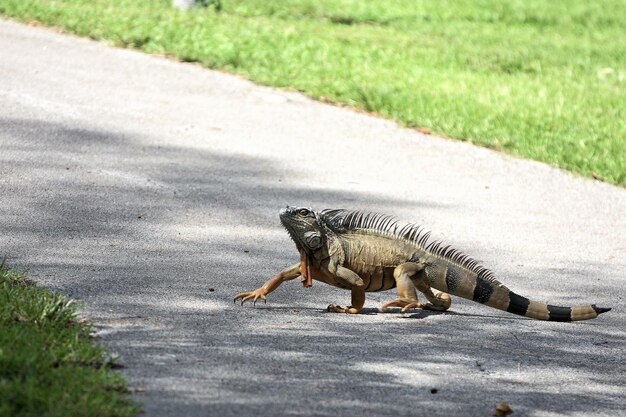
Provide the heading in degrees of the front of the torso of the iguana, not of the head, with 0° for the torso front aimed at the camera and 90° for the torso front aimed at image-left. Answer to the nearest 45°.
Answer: approximately 90°
